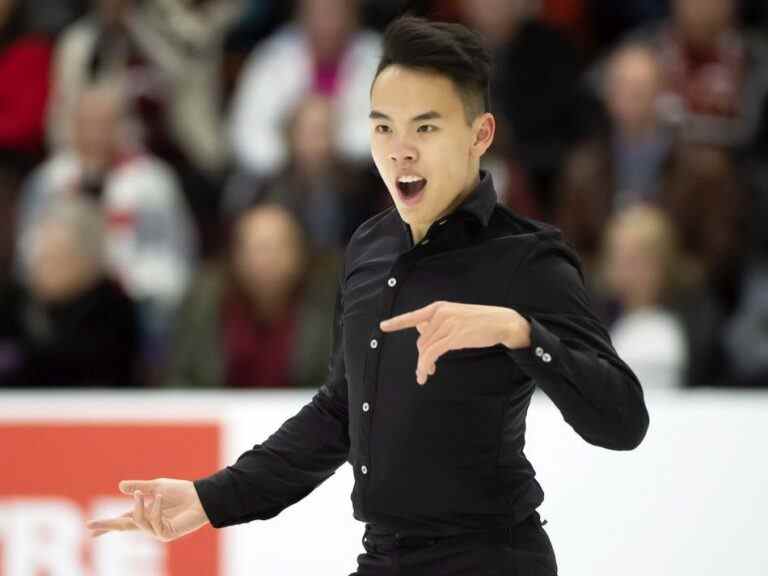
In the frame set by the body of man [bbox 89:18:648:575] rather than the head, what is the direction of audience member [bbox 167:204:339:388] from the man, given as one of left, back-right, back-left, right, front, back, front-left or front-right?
back-right

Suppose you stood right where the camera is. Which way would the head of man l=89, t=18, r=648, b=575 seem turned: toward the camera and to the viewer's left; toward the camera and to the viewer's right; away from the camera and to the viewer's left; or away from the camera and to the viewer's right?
toward the camera and to the viewer's left

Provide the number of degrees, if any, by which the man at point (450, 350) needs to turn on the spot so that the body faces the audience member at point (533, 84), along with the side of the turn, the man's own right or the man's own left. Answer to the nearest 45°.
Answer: approximately 135° to the man's own right

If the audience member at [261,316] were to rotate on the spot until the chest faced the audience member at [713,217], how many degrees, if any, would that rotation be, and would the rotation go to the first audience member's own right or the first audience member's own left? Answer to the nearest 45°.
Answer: approximately 90° to the first audience member's own left

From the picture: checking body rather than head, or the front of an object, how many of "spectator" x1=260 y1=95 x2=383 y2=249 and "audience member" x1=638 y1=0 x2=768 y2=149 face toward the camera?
2

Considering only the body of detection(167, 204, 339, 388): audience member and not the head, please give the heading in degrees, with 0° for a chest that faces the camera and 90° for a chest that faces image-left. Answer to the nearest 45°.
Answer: approximately 0°

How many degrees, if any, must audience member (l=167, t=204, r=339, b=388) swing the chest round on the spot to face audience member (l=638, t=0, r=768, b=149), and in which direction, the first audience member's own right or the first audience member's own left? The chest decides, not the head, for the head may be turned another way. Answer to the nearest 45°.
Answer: approximately 90° to the first audience member's own left
